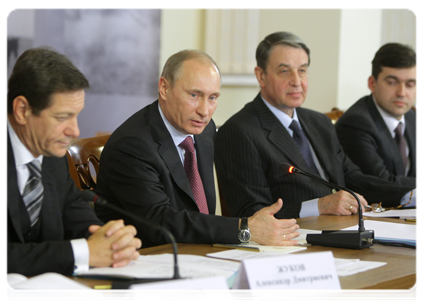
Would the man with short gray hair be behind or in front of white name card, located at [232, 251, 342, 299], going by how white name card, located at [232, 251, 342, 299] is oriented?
behind

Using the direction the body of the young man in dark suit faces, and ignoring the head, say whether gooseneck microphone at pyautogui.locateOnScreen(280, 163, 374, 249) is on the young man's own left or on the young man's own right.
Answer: on the young man's own right

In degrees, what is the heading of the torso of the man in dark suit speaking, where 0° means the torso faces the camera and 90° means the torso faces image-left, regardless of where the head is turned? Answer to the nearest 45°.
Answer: approximately 315°

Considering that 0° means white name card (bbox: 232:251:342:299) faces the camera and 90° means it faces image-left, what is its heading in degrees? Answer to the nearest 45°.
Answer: approximately 315°

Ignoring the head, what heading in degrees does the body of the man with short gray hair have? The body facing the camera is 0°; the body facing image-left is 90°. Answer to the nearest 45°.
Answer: approximately 315°

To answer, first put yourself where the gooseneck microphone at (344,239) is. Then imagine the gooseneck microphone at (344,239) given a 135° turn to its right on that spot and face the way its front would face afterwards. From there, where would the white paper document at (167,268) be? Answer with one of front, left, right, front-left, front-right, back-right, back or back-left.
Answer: back

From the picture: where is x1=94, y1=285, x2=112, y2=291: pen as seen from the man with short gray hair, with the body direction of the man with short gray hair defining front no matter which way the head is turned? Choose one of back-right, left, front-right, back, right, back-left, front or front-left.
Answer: front-right

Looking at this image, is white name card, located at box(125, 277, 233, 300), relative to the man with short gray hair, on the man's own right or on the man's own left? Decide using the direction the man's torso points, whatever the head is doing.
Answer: on the man's own right

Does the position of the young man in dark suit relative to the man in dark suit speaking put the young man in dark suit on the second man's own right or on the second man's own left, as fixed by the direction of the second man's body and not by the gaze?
on the second man's own left

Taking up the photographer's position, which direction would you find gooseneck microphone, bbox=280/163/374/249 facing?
facing to the left of the viewer

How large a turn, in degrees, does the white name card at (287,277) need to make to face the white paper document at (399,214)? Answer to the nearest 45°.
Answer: approximately 135° to its left
